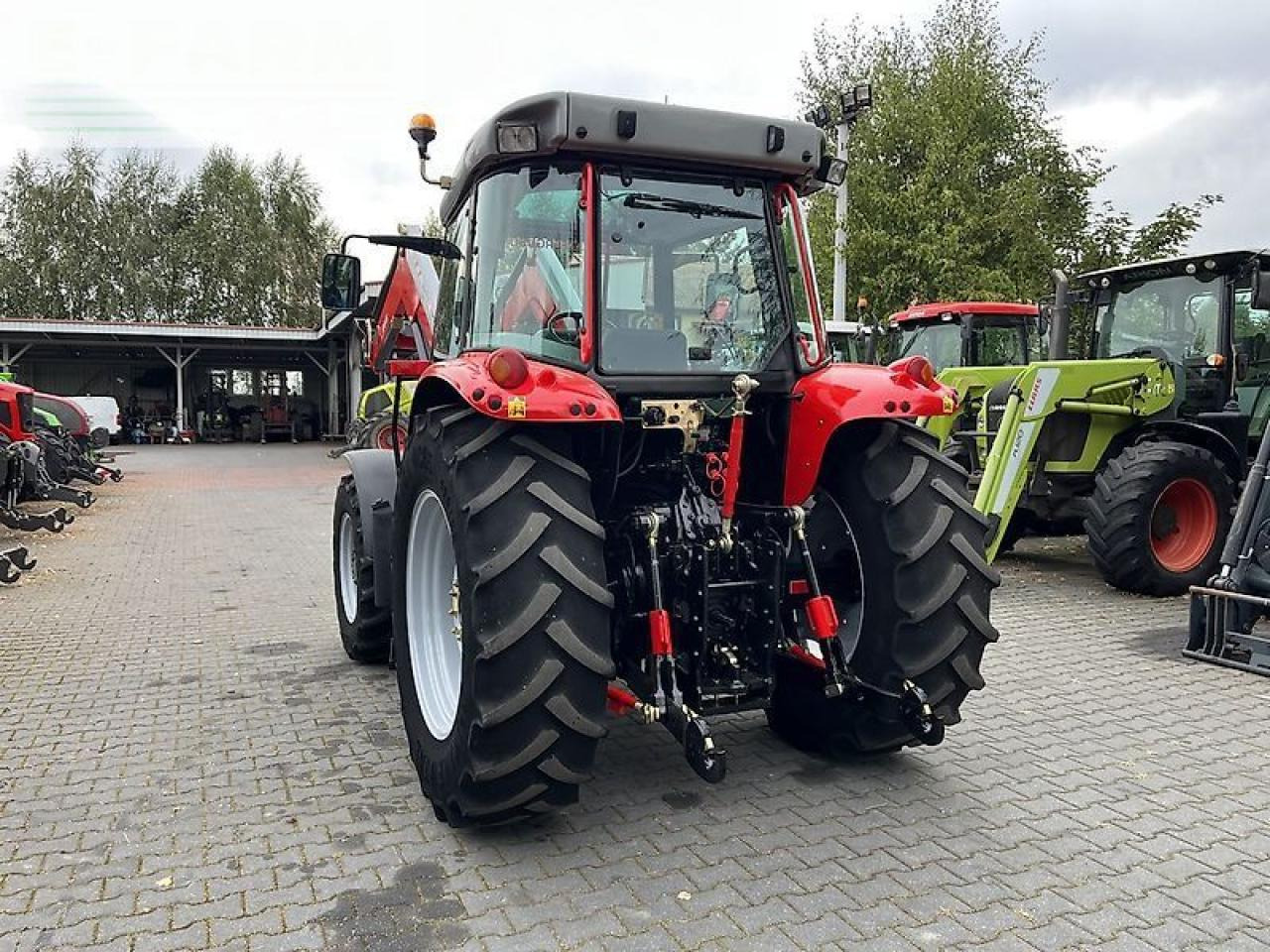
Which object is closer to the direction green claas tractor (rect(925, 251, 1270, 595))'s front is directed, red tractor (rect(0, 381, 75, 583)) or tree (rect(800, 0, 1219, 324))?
the red tractor

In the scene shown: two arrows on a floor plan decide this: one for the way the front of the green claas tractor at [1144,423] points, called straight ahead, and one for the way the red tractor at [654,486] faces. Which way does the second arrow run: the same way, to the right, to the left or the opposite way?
to the right

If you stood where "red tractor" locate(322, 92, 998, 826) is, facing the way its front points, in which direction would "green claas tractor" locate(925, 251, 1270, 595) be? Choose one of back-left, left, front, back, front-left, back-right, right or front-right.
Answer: right

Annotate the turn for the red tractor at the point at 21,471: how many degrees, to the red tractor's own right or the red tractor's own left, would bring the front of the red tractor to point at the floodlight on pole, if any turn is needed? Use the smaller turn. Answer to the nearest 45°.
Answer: approximately 45° to the red tractor's own left

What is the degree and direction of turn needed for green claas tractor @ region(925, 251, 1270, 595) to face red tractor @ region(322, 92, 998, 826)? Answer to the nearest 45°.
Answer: approximately 45° to its left

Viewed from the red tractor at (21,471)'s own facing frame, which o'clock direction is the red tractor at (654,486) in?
the red tractor at (654,486) is roughly at 1 o'clock from the red tractor at (21,471).

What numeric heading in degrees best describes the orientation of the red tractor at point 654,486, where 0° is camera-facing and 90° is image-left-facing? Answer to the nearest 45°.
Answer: approximately 135°

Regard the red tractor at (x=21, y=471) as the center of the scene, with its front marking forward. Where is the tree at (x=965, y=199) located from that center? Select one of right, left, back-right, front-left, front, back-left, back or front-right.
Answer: front-left

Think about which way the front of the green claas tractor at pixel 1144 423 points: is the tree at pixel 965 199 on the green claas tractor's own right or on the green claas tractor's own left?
on the green claas tractor's own right
